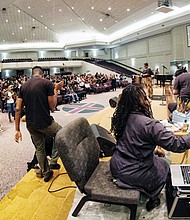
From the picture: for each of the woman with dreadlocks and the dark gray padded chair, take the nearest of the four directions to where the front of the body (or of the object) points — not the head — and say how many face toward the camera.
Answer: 0

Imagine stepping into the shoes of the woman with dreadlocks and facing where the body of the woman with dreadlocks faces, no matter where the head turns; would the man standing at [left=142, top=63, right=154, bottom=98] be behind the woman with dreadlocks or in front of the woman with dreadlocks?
in front

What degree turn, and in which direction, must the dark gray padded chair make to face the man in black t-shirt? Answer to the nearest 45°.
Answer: approximately 135° to its left

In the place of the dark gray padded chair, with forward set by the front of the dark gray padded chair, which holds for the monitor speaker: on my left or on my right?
on my left

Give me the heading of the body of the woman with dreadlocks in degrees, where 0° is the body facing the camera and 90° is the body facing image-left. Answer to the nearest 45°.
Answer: approximately 225°
